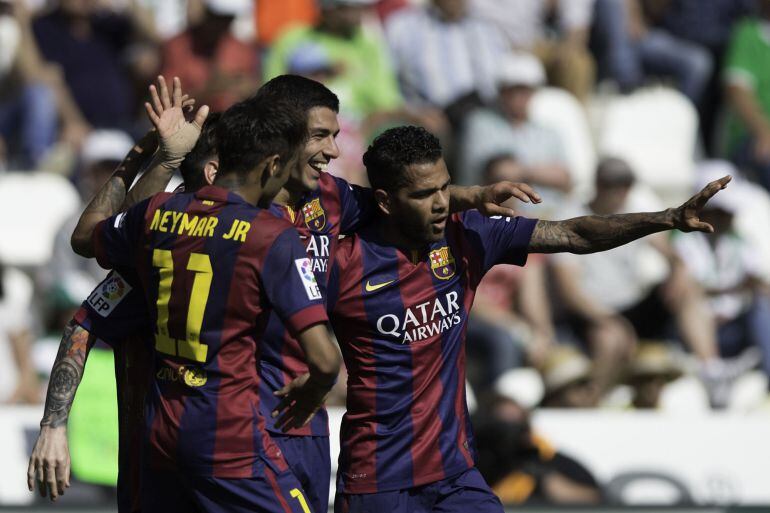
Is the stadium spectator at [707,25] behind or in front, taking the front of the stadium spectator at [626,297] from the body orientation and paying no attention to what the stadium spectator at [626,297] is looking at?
behind

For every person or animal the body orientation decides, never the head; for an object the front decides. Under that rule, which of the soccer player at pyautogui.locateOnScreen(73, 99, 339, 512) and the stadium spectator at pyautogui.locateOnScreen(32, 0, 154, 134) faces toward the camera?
the stadium spectator

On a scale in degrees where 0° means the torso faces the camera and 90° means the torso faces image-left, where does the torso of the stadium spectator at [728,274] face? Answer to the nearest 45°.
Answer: approximately 45°

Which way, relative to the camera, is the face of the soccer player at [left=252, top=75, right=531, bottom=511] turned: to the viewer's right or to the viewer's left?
to the viewer's right

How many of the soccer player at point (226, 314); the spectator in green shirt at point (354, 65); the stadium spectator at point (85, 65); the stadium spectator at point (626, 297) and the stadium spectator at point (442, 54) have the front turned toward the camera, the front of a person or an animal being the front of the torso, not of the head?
4

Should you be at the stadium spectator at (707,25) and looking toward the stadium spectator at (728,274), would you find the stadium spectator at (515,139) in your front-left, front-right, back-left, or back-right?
front-right

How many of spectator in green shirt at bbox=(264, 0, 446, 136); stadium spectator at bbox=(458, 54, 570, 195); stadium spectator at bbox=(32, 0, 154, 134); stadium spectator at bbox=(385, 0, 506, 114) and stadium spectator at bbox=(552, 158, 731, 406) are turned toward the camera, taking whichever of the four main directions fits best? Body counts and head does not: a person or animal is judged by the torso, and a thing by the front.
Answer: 5

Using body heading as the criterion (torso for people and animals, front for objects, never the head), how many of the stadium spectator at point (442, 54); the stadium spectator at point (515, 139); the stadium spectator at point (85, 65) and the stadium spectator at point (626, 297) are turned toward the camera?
4

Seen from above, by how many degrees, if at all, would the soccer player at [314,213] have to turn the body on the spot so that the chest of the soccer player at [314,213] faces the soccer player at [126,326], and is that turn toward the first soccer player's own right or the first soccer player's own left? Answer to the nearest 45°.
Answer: approximately 90° to the first soccer player's own right

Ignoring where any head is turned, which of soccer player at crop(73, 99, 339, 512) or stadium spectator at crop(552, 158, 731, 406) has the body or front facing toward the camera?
the stadium spectator

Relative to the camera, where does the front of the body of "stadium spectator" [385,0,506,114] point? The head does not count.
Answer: toward the camera

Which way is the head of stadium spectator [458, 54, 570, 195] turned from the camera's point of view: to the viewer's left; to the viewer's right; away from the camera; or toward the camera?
toward the camera

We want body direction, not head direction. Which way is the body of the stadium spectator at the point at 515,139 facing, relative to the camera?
toward the camera

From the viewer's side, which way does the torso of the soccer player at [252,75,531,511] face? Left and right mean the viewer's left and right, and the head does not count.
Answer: facing the viewer and to the right of the viewer

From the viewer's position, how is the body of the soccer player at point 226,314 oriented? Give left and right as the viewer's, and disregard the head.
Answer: facing away from the viewer and to the right of the viewer

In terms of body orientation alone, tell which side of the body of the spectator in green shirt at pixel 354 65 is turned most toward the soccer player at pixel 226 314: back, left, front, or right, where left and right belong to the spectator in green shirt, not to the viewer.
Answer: front

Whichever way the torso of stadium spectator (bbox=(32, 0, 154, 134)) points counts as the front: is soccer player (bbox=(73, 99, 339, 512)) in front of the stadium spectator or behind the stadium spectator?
in front
